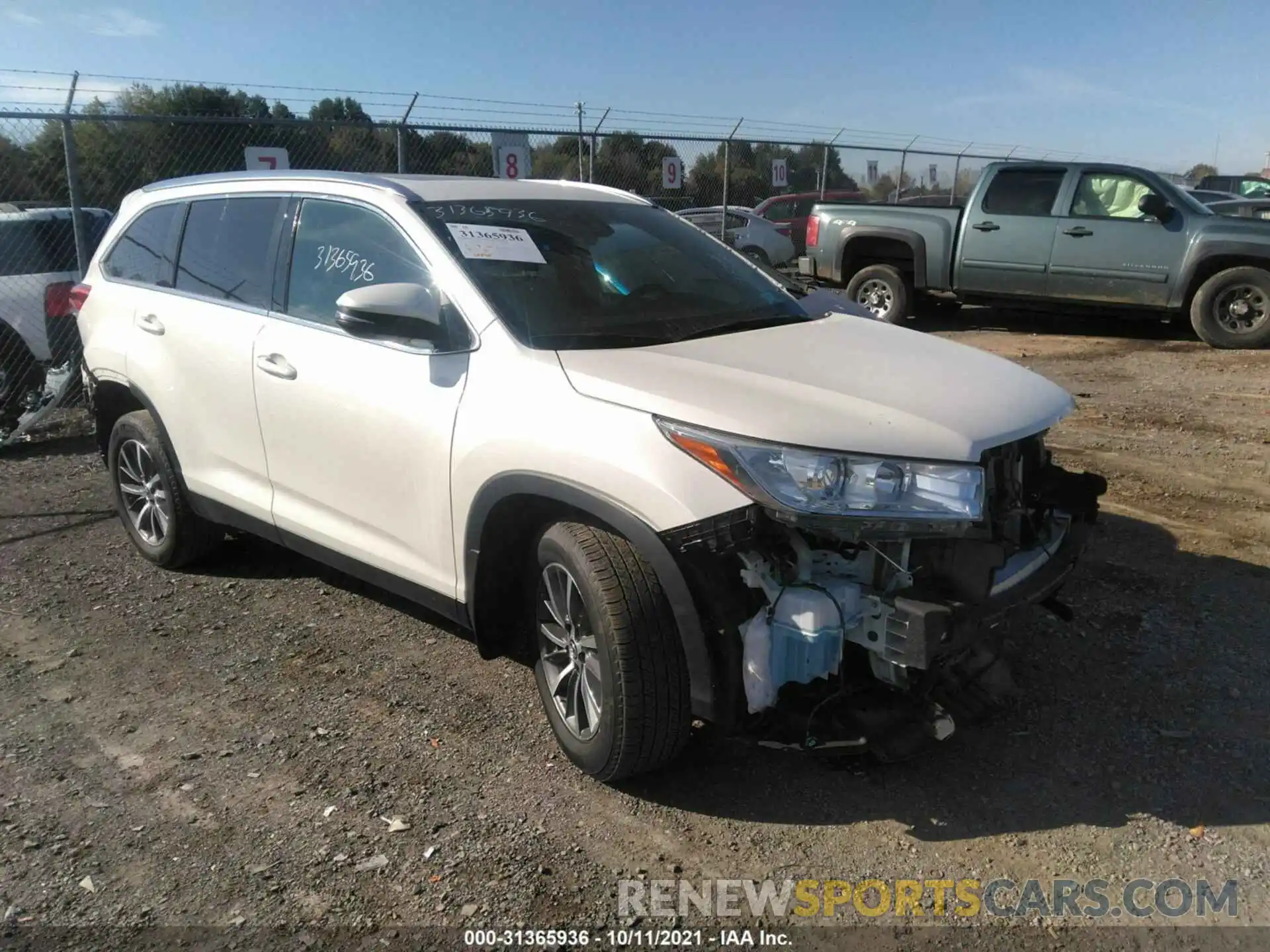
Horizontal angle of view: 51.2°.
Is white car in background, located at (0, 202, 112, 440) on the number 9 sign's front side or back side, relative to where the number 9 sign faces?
on the front side

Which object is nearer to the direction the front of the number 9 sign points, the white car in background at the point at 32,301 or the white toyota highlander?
the white toyota highlander

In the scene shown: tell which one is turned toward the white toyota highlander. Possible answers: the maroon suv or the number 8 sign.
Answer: the number 8 sign

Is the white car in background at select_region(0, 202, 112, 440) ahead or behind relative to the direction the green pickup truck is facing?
behind

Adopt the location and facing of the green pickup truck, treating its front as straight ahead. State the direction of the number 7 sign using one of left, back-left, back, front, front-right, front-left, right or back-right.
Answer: back-right

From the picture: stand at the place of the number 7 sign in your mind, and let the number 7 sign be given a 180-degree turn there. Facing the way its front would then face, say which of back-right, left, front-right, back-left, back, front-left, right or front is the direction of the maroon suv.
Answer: front-right

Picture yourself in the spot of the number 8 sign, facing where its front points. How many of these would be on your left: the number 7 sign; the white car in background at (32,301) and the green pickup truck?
1

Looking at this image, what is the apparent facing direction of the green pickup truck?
to the viewer's right

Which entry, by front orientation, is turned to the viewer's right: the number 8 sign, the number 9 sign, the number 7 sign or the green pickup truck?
the green pickup truck

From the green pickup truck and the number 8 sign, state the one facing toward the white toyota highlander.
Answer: the number 8 sign

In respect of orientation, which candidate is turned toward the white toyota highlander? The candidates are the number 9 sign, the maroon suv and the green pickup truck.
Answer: the number 9 sign

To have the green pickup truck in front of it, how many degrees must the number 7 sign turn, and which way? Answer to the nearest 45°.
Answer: approximately 90° to its left
